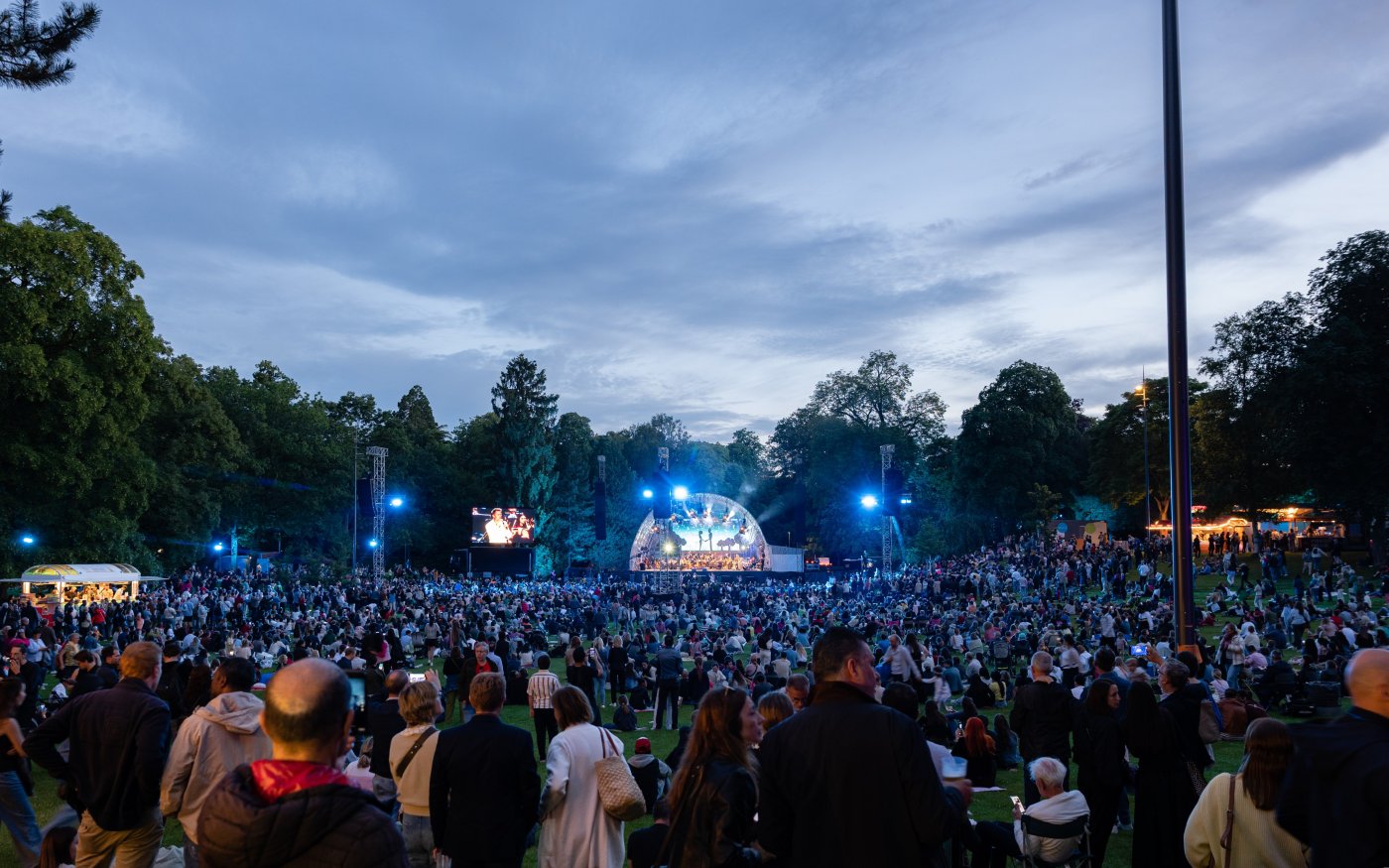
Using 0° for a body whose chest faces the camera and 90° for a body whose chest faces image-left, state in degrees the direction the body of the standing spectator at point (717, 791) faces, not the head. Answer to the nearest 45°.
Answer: approximately 225°

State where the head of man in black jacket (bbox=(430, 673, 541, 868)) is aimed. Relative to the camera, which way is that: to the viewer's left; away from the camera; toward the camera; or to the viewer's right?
away from the camera

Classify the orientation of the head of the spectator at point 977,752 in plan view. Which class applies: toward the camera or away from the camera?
away from the camera

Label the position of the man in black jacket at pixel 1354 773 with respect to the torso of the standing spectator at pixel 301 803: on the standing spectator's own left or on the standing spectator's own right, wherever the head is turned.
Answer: on the standing spectator's own right

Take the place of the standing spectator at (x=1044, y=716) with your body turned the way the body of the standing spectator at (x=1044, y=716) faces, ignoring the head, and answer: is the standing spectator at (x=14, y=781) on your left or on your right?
on your left

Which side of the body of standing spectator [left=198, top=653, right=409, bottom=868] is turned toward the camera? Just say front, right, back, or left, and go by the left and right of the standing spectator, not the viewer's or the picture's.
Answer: back

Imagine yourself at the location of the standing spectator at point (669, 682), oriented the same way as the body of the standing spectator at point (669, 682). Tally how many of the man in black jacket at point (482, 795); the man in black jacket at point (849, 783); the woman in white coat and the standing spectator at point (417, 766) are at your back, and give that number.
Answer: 4

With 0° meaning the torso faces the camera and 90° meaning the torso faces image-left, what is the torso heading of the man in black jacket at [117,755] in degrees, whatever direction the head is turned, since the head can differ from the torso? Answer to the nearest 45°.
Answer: approximately 225°

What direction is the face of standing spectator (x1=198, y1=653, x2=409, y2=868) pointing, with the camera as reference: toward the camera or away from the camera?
away from the camera

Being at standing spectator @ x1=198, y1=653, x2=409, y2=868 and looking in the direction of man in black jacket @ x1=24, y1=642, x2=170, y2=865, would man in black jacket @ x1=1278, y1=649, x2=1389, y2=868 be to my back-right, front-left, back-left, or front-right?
back-right

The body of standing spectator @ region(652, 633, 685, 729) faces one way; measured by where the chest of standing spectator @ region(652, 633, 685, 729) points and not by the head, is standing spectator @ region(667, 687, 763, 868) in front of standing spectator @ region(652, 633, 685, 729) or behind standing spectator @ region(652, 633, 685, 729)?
behind

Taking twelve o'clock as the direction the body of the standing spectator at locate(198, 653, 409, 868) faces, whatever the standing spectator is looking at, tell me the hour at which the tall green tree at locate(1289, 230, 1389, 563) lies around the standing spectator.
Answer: The tall green tree is roughly at 2 o'clock from the standing spectator.

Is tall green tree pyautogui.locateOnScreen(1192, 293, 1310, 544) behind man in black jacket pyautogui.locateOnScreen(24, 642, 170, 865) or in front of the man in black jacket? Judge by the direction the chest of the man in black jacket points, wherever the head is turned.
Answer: in front

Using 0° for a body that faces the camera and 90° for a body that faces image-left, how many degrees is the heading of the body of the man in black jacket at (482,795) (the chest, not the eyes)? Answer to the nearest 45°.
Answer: approximately 180°

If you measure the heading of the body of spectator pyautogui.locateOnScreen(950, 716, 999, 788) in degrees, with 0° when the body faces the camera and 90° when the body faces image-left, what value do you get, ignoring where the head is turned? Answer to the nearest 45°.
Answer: approximately 180°
